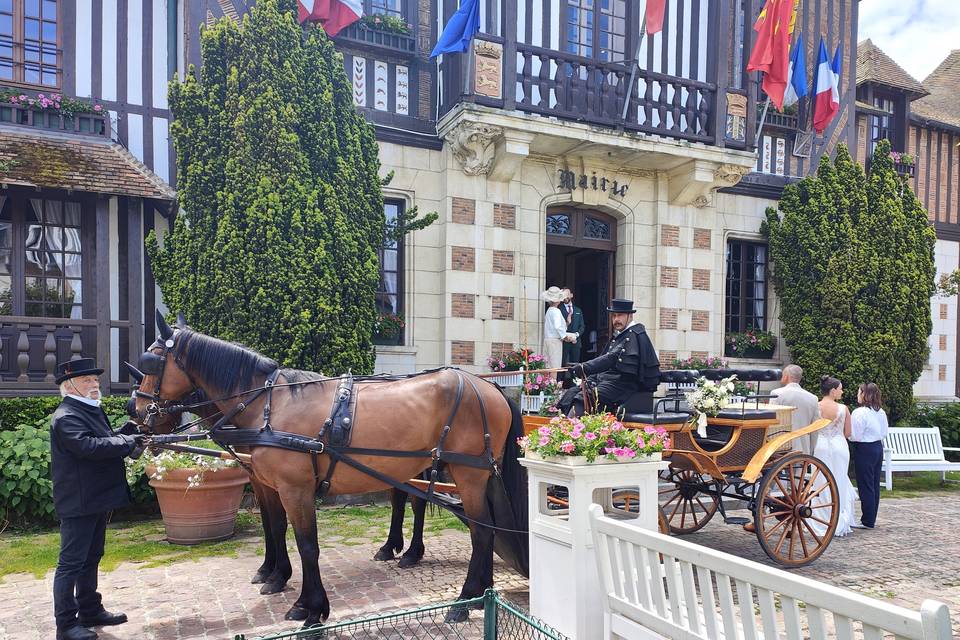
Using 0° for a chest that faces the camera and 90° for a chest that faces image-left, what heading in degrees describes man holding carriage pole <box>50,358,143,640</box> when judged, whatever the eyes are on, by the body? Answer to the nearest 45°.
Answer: approximately 270°

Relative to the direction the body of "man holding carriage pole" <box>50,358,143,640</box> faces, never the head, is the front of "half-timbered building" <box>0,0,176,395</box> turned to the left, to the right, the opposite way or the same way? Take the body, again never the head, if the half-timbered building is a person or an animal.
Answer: to the right

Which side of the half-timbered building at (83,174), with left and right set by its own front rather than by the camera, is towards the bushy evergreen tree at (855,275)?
left

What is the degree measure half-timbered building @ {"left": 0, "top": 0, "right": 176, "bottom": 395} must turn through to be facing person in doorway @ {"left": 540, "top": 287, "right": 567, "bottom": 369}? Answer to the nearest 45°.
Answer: approximately 90° to its left

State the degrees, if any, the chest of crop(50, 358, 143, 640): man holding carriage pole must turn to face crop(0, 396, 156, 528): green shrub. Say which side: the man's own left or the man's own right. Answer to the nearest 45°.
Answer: approximately 90° to the man's own left

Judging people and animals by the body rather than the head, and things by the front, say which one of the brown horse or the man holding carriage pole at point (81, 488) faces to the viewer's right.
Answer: the man holding carriage pole

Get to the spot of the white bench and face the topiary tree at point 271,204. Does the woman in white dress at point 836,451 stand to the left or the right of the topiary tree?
left

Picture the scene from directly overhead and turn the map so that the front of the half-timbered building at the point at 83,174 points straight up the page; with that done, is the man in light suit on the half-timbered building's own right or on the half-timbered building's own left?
on the half-timbered building's own left

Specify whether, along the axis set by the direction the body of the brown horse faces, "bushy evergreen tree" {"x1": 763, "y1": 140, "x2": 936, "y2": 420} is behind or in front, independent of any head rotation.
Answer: behind

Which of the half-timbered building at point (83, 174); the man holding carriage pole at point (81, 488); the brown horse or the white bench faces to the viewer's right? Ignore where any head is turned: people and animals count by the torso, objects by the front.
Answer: the man holding carriage pole

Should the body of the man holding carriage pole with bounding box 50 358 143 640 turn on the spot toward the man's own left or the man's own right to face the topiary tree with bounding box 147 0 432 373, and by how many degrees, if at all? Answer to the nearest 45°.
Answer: approximately 45° to the man's own left

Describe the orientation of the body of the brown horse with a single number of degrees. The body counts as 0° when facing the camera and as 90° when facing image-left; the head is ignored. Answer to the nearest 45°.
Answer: approximately 90°
